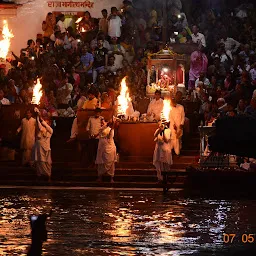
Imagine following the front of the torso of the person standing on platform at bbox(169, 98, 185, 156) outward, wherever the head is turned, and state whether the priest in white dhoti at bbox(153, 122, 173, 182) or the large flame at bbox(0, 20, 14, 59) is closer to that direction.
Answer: the priest in white dhoti

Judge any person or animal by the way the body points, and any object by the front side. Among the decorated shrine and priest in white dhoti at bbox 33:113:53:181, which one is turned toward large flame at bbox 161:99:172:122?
the decorated shrine

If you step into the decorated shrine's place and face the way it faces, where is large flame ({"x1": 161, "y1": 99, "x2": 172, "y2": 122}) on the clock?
The large flame is roughly at 12 o'clock from the decorated shrine.

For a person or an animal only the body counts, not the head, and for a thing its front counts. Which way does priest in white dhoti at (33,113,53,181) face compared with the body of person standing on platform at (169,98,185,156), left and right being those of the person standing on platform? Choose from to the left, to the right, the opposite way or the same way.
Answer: the same way

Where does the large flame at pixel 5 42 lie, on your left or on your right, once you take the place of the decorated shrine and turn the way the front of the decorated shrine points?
on your right

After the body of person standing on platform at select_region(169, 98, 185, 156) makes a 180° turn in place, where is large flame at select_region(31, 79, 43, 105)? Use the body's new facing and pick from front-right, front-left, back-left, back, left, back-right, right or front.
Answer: back-left

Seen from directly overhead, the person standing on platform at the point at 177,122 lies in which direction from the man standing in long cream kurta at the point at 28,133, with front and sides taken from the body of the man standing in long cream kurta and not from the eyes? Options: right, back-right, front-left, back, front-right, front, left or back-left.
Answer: left

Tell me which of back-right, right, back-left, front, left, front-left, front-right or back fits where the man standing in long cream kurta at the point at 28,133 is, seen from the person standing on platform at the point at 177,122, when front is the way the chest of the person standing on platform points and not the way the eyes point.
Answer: front-right

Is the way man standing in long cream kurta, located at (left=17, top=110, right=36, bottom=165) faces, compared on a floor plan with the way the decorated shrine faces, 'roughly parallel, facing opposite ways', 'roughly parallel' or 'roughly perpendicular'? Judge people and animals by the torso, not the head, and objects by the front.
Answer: roughly parallel

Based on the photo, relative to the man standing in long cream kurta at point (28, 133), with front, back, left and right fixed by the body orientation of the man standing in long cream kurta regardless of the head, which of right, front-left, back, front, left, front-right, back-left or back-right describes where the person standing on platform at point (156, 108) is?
left

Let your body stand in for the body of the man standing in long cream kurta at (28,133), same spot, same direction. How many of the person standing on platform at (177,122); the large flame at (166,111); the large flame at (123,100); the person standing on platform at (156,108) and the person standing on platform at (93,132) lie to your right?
0

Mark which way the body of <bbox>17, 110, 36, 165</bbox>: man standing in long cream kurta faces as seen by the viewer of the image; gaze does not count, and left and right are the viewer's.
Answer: facing the viewer

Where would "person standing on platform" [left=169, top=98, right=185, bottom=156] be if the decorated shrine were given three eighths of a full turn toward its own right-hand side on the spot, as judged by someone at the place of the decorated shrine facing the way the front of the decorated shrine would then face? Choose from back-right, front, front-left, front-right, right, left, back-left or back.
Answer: back-left

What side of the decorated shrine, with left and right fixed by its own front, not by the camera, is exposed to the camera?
front

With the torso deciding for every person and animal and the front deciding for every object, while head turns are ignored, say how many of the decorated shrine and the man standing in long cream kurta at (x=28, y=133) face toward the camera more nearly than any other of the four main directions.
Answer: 2

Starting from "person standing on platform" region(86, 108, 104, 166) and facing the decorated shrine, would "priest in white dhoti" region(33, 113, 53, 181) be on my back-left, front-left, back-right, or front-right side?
back-left

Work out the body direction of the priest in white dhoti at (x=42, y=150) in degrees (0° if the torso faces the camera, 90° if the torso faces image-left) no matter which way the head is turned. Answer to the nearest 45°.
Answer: approximately 45°
